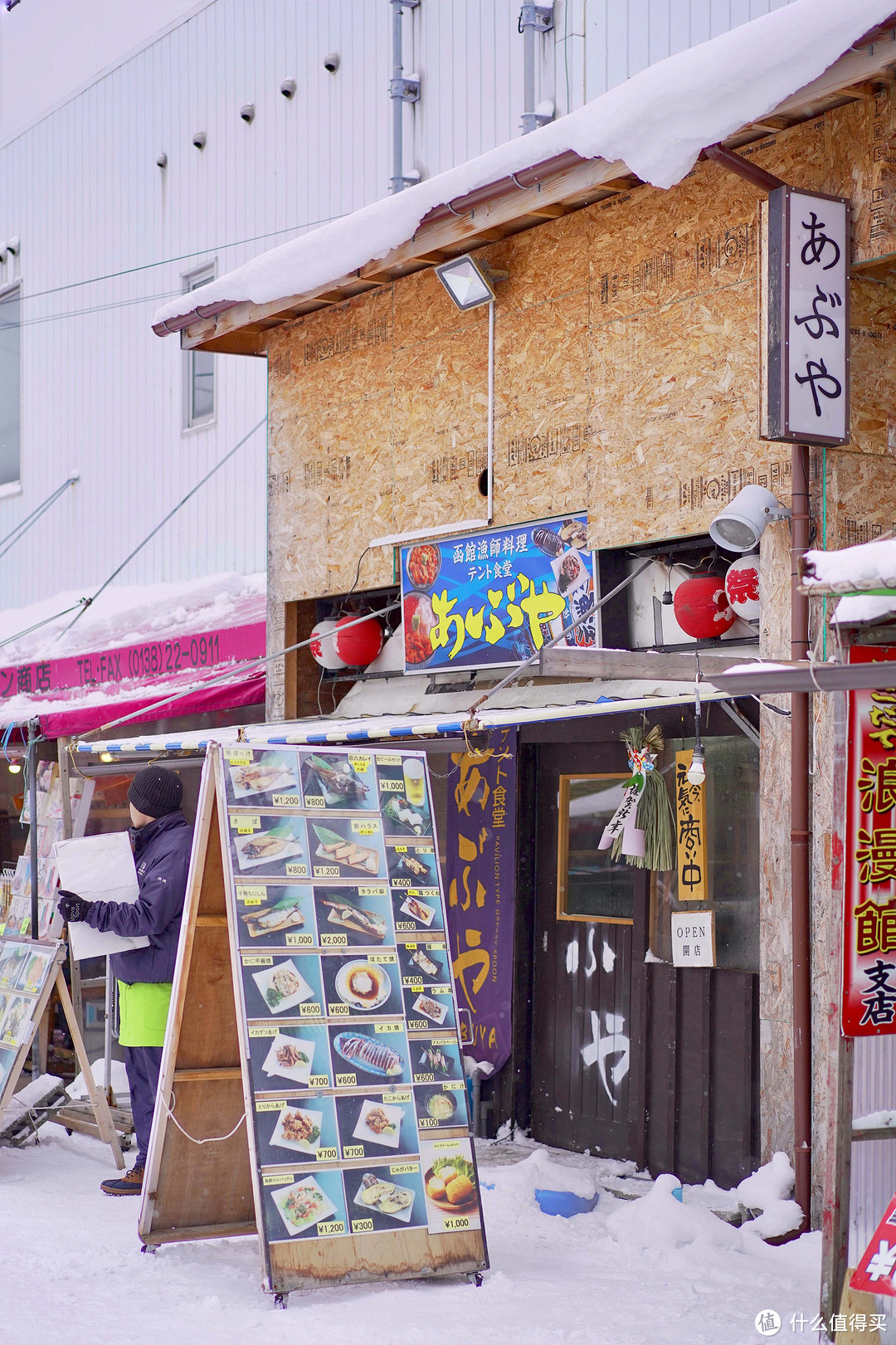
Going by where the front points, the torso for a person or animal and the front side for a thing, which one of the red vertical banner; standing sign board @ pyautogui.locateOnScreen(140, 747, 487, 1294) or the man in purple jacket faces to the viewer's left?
the man in purple jacket

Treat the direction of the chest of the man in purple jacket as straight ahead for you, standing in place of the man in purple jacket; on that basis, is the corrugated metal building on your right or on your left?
on your right

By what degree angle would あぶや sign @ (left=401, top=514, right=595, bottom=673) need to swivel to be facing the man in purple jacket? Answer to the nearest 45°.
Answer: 0° — it already faces them

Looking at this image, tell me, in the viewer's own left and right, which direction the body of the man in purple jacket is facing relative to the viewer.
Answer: facing to the left of the viewer

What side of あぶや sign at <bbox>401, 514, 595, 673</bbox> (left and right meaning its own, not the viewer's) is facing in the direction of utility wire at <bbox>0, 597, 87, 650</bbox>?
right

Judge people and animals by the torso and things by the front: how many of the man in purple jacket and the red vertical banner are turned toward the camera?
1

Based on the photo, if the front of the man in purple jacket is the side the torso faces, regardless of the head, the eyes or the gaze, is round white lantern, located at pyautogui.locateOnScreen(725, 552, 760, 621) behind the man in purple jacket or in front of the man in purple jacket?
behind

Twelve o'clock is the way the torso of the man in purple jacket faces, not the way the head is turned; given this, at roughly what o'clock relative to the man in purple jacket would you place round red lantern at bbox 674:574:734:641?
The round red lantern is roughly at 6 o'clock from the man in purple jacket.

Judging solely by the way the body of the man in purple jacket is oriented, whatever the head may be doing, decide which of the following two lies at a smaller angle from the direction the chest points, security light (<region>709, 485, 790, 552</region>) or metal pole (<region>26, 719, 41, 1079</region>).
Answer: the metal pole

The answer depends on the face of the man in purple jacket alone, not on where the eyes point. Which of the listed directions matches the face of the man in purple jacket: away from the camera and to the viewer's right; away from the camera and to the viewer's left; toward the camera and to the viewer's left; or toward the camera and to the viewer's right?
away from the camera and to the viewer's left

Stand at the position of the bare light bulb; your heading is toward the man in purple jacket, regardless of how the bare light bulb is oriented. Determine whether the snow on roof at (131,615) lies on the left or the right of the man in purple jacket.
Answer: right
